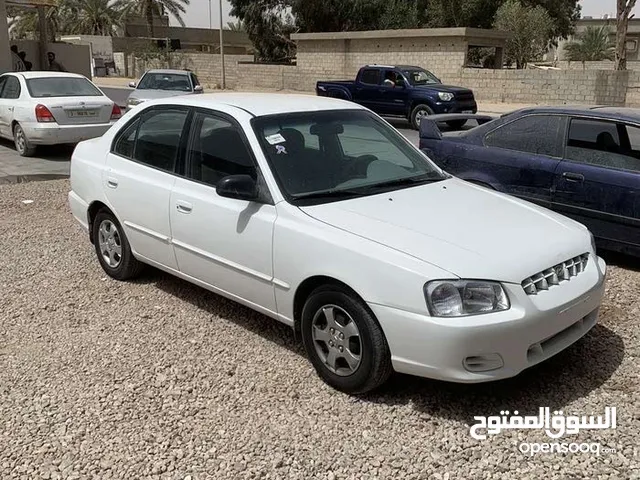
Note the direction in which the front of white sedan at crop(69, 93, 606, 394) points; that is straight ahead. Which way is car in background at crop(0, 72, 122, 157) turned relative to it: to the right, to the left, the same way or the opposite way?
the opposite way

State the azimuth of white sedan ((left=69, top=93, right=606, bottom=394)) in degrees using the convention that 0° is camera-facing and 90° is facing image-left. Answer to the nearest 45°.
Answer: approximately 315°

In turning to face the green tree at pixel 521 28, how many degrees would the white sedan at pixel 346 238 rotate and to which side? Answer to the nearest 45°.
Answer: approximately 135° to its left

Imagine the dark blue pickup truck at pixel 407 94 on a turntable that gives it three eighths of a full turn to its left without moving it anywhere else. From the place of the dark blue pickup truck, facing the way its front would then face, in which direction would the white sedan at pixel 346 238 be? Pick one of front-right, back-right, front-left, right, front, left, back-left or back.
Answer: back

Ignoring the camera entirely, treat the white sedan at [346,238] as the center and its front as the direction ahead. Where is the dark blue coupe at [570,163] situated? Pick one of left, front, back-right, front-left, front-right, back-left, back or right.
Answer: left

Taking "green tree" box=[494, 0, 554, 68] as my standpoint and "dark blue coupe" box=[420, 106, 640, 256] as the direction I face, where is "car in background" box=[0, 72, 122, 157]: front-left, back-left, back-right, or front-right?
front-right

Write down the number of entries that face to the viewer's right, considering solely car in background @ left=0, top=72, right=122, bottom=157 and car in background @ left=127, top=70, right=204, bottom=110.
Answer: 0

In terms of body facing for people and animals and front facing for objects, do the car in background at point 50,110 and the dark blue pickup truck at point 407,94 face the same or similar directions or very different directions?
very different directions

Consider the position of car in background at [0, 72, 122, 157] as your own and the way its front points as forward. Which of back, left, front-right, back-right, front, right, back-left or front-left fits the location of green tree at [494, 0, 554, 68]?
right

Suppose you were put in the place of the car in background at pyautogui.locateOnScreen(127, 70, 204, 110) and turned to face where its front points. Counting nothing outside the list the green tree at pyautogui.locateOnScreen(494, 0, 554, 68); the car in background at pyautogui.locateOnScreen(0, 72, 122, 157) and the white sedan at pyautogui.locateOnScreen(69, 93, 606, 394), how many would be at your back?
1

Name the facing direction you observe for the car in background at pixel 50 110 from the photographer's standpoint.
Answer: facing away from the viewer and to the left of the viewer
